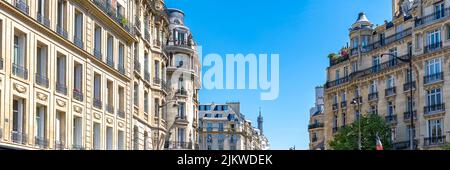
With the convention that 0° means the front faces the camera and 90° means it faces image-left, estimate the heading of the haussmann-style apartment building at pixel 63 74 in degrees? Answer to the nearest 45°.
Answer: approximately 315°
